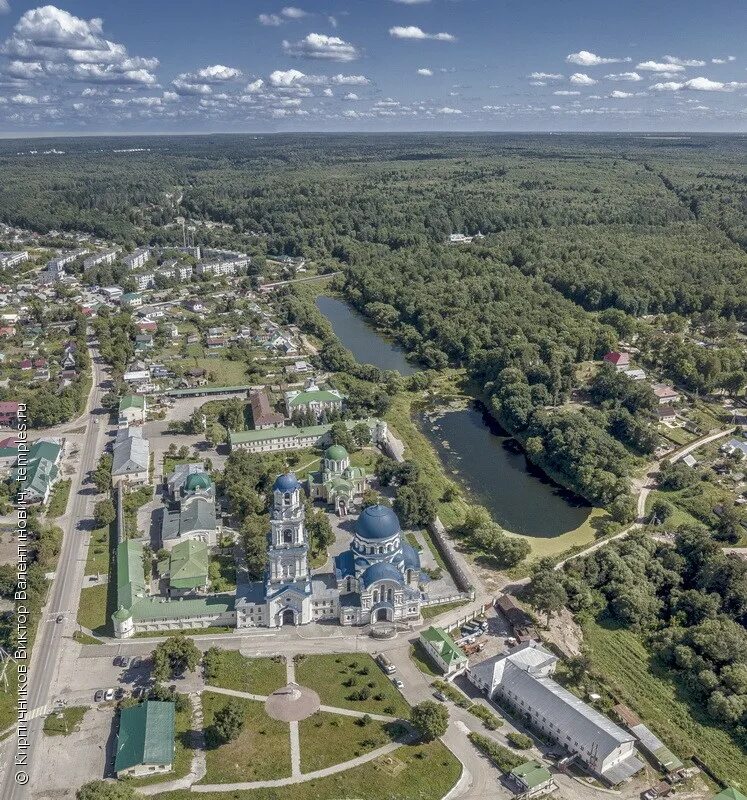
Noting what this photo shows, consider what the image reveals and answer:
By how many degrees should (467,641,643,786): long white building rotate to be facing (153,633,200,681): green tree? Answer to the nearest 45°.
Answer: approximately 45° to its right

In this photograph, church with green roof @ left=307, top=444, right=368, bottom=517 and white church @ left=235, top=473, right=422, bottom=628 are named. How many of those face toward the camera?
2

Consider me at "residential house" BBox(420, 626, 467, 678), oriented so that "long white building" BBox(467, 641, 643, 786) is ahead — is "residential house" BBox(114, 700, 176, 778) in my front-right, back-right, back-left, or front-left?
back-right

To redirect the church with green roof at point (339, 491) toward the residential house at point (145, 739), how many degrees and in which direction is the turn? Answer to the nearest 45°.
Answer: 0° — it already faces it

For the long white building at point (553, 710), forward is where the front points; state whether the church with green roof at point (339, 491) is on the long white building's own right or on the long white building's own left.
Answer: on the long white building's own right

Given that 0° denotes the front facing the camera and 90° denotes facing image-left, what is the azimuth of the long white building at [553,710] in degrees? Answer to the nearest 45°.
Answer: approximately 45°

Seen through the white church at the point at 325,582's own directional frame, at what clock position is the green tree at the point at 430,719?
The green tree is roughly at 11 o'clock from the white church.

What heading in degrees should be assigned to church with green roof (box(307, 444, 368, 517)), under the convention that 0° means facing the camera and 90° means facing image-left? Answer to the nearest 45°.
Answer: approximately 0°
